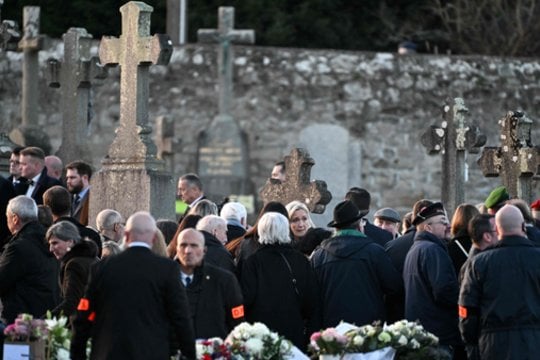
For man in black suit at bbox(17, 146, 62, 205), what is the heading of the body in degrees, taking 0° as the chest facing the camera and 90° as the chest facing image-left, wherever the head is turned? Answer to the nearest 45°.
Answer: approximately 45°

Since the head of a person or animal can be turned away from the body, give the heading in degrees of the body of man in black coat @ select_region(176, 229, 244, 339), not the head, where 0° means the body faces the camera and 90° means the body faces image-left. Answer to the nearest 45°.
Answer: approximately 45°

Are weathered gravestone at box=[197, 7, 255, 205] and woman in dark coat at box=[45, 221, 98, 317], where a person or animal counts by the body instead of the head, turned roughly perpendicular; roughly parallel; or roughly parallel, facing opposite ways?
roughly perpendicular

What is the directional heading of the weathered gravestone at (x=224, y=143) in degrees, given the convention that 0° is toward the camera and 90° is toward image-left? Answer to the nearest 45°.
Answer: approximately 0°

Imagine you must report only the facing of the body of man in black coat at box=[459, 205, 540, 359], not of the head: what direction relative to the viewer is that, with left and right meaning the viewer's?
facing away from the viewer

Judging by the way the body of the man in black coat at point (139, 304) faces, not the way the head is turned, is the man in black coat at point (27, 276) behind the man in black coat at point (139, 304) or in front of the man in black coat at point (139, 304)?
in front

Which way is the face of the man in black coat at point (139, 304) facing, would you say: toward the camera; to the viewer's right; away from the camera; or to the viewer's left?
away from the camera

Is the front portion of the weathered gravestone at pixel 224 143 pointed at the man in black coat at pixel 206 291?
yes

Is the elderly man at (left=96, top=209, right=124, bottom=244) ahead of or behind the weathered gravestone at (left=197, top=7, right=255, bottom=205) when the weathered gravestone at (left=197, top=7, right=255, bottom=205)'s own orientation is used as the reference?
ahead

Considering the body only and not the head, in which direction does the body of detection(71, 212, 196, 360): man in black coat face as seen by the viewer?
away from the camera
